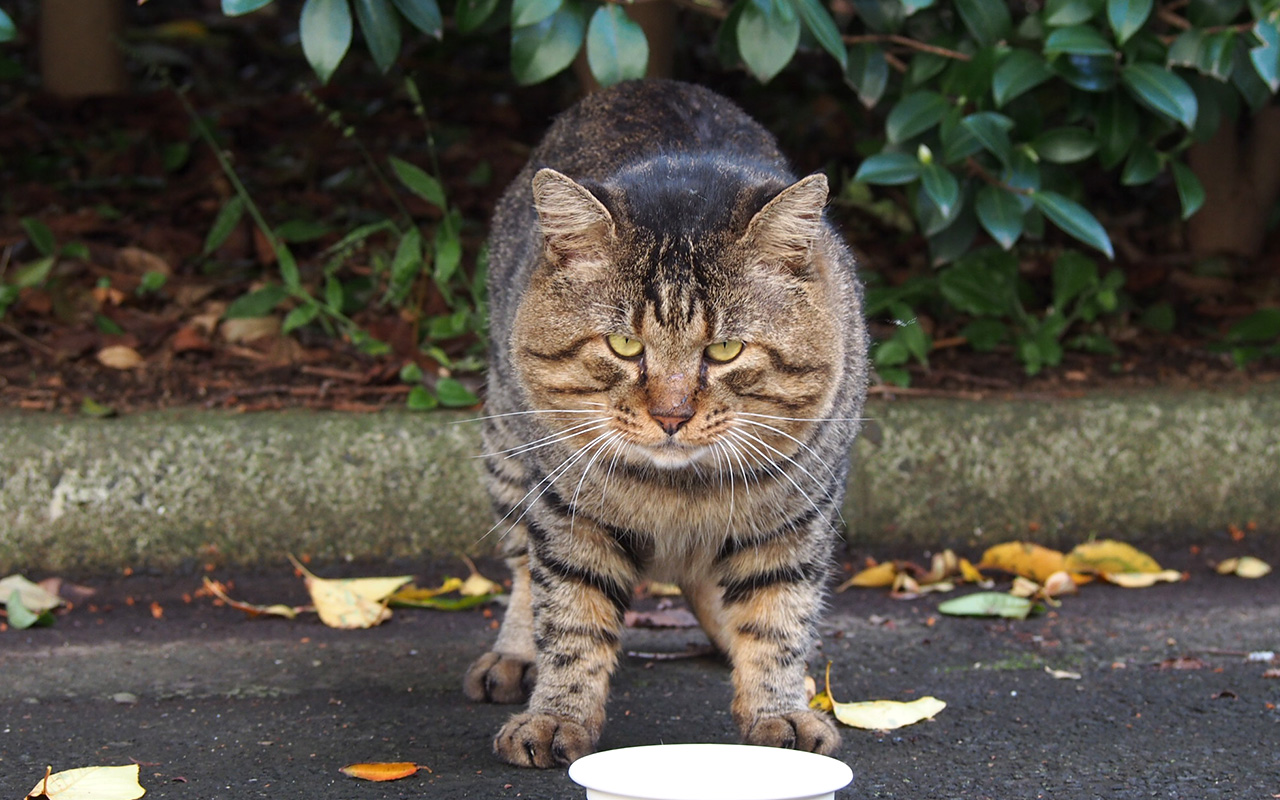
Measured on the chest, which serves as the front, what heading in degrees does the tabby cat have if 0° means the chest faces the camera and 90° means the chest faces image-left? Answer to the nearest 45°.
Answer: approximately 0°

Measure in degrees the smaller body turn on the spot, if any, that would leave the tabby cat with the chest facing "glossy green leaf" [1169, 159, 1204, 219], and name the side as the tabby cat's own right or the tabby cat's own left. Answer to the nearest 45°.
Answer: approximately 135° to the tabby cat's own left

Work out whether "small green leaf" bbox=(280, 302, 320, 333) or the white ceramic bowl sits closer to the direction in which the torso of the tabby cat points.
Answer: the white ceramic bowl

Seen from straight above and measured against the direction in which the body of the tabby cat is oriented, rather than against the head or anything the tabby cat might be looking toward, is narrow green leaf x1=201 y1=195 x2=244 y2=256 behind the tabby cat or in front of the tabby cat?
behind

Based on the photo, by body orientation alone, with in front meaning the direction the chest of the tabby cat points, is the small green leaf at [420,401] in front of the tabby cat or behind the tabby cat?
behind

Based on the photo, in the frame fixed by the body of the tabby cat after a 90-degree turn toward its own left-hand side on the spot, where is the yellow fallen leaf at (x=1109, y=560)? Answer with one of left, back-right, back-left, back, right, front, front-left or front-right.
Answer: front-left
